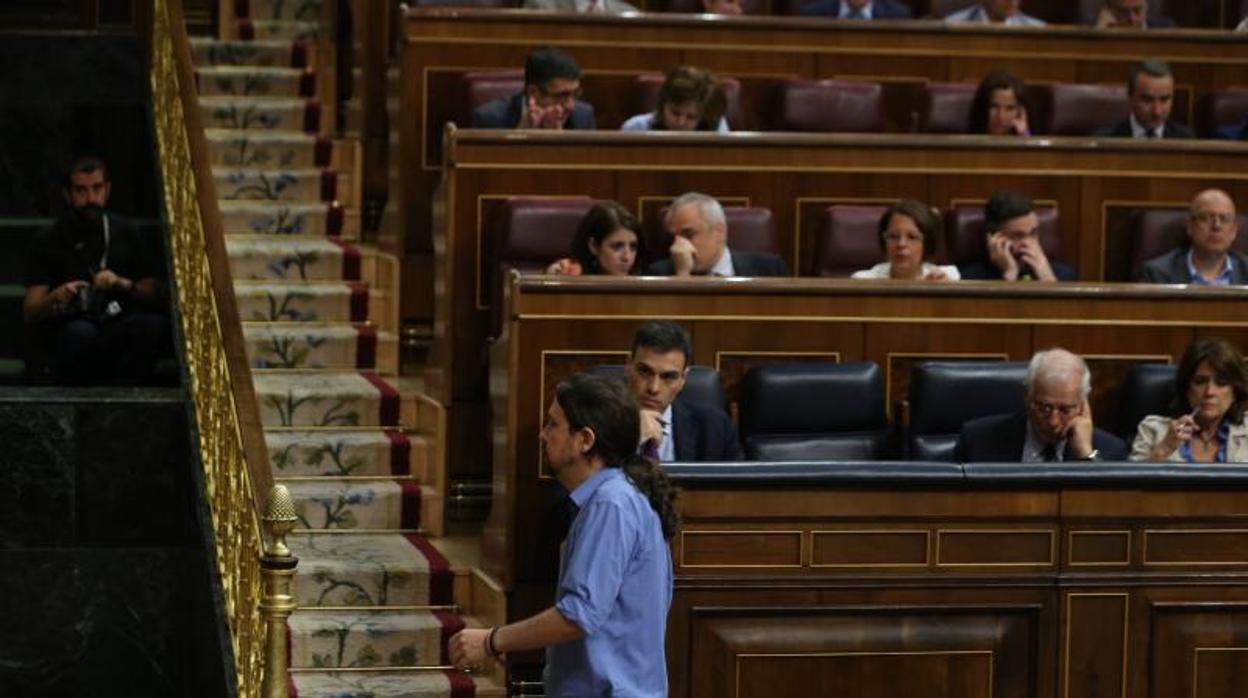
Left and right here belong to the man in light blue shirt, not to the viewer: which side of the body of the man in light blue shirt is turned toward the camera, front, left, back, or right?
left

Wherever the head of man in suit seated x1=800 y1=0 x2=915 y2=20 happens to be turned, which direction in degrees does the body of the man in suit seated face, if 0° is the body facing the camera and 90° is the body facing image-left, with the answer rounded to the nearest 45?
approximately 0°

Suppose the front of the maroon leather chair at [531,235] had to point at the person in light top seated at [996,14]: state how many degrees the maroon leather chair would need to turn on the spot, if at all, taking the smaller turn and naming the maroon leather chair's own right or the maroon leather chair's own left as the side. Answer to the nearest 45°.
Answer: approximately 135° to the maroon leather chair's own left

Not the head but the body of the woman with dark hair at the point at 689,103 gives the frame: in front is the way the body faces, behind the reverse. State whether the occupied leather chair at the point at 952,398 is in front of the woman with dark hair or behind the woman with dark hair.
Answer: in front

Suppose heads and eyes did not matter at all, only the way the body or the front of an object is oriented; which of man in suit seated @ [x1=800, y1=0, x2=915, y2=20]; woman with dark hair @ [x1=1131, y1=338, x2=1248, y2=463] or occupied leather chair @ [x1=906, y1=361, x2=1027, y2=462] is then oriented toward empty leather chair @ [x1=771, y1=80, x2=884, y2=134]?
the man in suit seated

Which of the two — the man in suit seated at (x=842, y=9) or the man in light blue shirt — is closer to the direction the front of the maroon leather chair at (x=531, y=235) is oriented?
the man in light blue shirt

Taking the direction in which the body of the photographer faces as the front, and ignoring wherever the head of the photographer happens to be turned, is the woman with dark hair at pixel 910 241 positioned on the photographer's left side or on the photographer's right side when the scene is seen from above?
on the photographer's left side

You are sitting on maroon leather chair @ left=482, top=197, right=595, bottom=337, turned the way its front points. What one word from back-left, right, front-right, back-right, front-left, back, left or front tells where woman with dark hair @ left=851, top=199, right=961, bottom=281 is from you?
left

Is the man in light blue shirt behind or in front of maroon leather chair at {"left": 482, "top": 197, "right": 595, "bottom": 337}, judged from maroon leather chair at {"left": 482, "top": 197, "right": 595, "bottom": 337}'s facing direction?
in front

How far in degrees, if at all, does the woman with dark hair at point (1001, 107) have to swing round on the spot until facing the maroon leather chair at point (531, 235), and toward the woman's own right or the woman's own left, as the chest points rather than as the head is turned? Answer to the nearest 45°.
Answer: approximately 45° to the woman's own right

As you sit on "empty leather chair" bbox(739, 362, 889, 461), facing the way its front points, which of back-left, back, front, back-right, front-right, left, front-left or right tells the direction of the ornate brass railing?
right
